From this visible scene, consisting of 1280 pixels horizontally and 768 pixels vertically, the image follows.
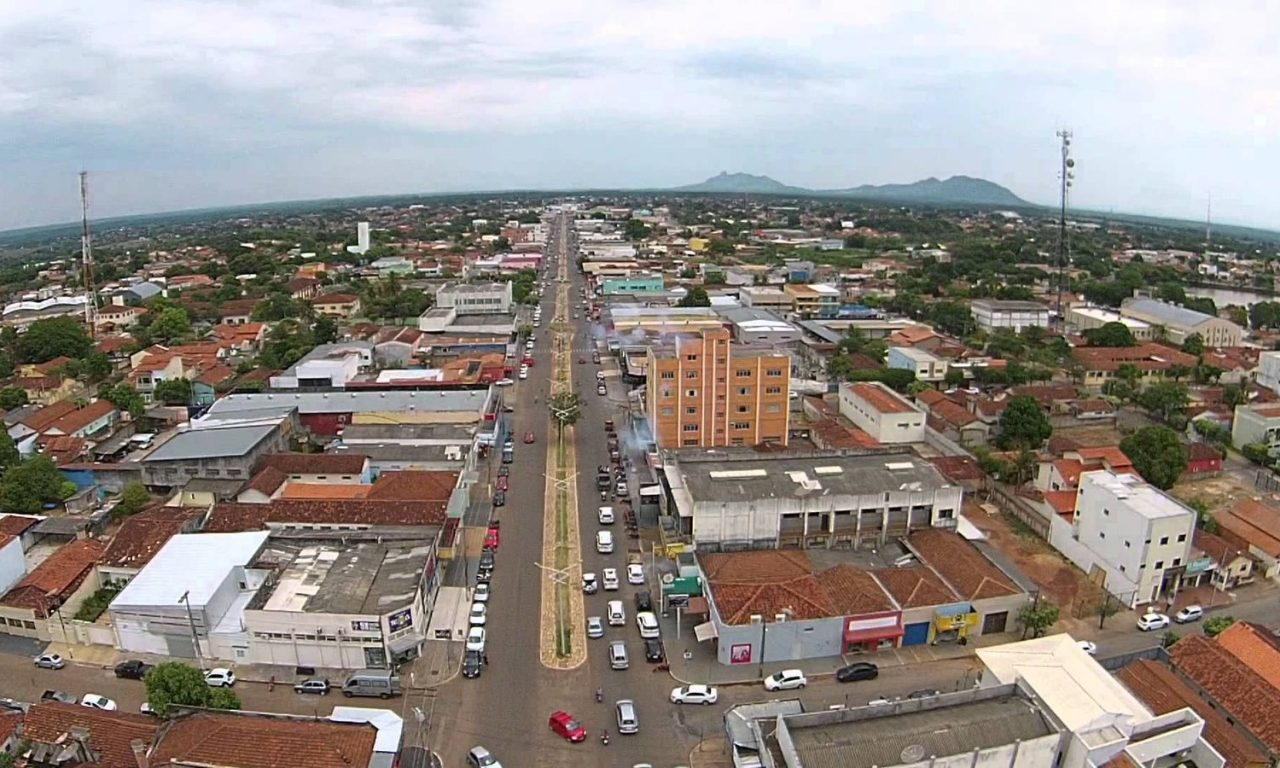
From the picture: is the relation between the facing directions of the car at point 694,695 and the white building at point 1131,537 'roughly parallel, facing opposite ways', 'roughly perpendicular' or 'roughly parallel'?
roughly perpendicular

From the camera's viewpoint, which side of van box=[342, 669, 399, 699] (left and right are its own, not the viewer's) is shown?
left

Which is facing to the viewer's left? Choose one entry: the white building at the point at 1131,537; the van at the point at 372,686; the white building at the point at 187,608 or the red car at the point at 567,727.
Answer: the van

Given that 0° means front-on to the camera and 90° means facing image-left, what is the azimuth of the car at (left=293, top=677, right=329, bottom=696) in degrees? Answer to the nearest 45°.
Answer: approximately 90°

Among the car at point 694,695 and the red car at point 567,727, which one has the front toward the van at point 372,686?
the car

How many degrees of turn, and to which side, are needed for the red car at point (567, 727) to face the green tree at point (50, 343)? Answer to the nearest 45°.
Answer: approximately 180°

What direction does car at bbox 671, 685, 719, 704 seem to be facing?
to the viewer's left
